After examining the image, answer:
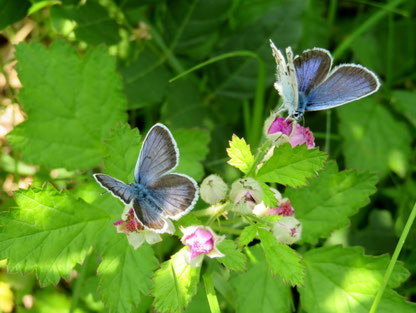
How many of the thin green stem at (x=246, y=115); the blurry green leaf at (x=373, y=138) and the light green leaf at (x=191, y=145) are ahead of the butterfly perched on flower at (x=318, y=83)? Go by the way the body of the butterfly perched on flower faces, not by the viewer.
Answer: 0

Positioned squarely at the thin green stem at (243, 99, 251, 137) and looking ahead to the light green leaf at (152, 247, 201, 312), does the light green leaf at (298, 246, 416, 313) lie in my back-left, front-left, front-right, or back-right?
front-left
